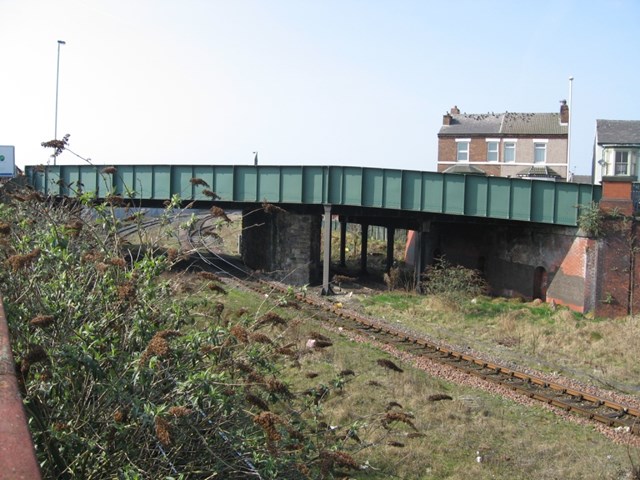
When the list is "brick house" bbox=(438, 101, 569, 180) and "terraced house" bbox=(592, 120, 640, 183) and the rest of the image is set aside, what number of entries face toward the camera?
2

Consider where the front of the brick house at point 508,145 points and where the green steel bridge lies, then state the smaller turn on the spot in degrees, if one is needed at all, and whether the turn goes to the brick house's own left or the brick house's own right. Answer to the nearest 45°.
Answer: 0° — it already faces it

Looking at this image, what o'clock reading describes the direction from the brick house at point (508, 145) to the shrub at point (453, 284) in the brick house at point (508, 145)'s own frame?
The shrub is roughly at 12 o'clock from the brick house.

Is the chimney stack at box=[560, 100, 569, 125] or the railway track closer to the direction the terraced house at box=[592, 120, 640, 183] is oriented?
the railway track

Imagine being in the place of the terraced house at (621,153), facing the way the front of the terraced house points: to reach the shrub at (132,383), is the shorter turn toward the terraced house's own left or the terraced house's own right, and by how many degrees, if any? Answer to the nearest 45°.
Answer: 0° — it already faces it

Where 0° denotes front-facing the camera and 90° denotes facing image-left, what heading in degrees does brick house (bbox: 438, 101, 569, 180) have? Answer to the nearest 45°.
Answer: approximately 0°

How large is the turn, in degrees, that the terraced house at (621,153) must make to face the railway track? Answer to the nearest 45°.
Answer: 0° — it already faces it
